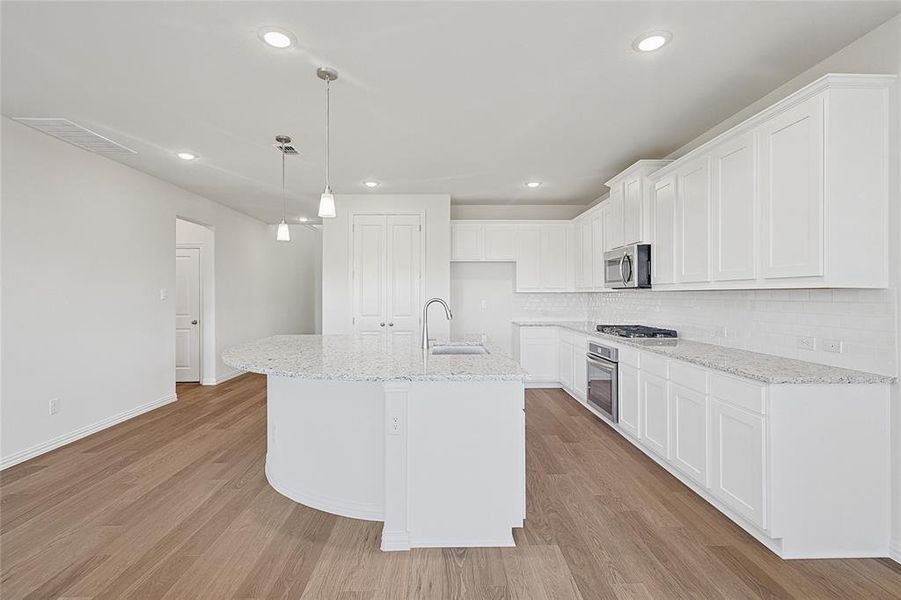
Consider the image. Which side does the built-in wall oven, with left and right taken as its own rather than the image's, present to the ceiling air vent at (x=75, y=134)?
front

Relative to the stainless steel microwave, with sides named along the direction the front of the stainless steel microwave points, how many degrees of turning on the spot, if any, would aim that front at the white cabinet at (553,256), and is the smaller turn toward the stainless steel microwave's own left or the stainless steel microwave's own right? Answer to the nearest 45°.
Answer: approximately 90° to the stainless steel microwave's own right

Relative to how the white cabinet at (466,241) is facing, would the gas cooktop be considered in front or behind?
in front

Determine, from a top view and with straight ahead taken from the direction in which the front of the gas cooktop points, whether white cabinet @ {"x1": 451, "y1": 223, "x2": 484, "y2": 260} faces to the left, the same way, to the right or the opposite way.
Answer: to the left

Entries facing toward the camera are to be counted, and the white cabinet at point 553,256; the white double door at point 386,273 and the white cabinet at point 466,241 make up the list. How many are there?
3

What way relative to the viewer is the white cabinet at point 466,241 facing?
toward the camera

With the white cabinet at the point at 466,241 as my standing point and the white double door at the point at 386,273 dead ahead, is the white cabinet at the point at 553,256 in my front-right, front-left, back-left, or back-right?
back-left

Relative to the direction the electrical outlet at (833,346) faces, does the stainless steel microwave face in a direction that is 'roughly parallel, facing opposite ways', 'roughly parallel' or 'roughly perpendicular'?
roughly parallel

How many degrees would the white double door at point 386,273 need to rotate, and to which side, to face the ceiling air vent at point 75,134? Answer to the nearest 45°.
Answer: approximately 45° to its right

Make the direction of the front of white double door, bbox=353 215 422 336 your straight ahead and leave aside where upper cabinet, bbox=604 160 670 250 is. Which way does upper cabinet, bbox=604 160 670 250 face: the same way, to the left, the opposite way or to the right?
to the right

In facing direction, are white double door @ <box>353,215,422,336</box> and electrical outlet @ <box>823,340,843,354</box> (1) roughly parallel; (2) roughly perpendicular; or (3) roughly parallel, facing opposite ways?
roughly perpendicular

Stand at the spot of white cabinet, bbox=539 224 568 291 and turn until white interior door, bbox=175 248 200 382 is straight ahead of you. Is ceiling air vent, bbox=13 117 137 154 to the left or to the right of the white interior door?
left

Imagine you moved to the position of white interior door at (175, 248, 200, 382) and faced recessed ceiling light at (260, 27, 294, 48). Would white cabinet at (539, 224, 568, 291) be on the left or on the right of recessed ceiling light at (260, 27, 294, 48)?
left

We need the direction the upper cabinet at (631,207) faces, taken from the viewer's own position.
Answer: facing the viewer and to the left of the viewer

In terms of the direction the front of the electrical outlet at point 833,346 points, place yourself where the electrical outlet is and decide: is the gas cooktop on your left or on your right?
on your right

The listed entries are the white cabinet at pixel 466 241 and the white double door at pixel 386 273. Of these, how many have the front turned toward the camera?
2

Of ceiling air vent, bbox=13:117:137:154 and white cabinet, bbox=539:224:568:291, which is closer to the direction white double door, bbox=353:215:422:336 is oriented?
the ceiling air vent

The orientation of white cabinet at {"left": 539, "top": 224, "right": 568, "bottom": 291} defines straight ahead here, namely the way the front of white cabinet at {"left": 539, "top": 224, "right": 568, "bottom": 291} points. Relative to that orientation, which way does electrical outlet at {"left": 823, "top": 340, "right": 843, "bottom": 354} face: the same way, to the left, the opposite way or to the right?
to the right

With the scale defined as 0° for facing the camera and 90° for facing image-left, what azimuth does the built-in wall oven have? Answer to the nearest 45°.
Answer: approximately 45°
